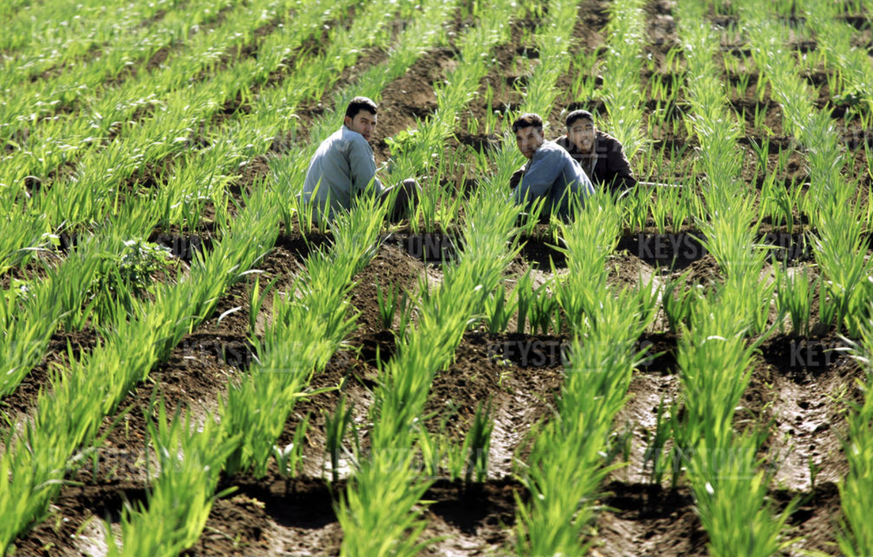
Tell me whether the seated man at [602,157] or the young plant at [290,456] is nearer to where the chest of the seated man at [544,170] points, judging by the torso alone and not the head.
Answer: the young plant

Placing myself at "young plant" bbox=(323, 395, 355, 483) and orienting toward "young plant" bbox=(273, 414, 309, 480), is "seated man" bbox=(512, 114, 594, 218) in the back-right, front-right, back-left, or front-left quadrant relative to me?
back-right
